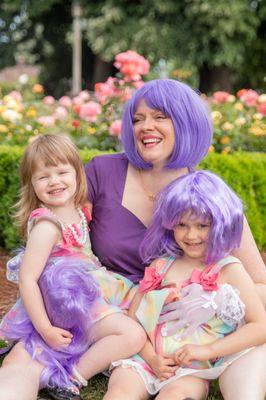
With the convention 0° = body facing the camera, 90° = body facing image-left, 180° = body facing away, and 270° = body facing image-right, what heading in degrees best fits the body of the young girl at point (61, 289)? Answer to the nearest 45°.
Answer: approximately 315°

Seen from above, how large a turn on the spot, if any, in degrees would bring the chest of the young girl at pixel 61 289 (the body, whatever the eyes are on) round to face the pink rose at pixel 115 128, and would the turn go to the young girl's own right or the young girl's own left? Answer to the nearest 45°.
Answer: approximately 135° to the young girl's own left

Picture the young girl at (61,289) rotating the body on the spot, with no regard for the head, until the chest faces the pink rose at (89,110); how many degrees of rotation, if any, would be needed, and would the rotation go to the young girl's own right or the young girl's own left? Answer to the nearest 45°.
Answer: approximately 135° to the young girl's own left

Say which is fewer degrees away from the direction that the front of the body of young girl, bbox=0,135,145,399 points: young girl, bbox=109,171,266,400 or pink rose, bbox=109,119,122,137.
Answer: the young girl

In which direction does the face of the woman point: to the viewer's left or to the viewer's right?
to the viewer's left

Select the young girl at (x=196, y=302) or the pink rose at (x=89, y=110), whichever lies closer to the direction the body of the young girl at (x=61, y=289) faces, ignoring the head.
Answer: the young girl

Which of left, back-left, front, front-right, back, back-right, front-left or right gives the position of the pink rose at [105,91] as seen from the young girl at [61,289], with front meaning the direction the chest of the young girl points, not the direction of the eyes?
back-left

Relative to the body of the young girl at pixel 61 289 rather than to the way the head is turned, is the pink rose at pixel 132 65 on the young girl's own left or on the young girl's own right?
on the young girl's own left

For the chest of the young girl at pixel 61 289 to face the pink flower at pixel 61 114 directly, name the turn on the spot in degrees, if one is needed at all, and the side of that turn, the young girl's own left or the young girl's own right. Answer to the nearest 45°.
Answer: approximately 135° to the young girl's own left

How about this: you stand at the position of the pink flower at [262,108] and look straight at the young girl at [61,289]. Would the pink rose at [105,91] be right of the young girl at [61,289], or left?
right
